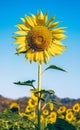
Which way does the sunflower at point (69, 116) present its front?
toward the camera
